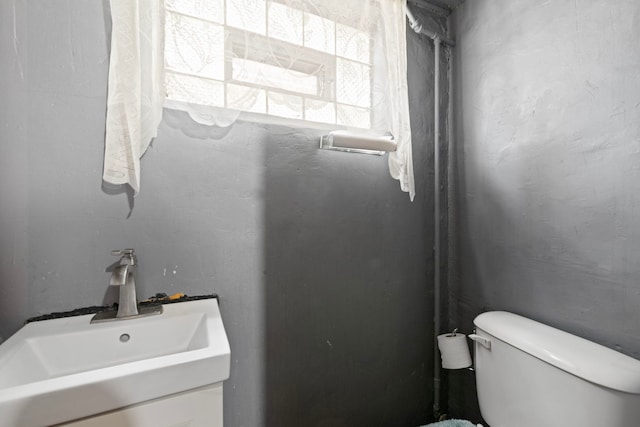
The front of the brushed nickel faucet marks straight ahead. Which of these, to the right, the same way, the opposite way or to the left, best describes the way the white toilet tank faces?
to the right

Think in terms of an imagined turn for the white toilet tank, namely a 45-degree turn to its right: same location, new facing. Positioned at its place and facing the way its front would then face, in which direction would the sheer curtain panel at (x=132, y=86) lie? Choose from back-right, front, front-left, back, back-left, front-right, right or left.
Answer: front-left

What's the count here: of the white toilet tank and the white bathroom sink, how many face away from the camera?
0

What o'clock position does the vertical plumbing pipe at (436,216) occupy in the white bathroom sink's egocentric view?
The vertical plumbing pipe is roughly at 9 o'clock from the white bathroom sink.

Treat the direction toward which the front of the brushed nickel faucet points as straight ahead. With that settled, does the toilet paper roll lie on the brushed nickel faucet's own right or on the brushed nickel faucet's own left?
on the brushed nickel faucet's own left

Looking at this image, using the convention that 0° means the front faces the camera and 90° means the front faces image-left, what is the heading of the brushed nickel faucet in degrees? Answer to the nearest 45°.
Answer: approximately 45°

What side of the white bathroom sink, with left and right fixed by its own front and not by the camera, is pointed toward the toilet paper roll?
left

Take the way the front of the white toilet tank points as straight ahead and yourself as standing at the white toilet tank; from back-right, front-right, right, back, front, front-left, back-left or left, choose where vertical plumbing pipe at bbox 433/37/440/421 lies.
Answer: right

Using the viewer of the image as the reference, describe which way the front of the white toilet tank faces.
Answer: facing the viewer and to the left of the viewer

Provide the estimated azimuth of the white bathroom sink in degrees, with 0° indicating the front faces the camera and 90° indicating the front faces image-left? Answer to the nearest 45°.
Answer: approximately 0°

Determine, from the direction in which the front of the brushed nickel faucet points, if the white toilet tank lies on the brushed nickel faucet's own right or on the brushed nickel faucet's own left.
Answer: on the brushed nickel faucet's own left
